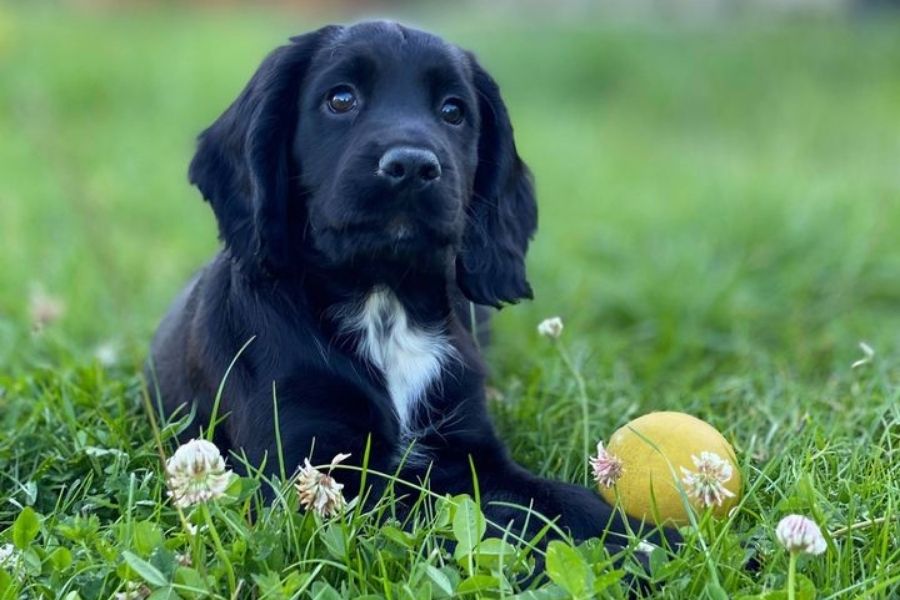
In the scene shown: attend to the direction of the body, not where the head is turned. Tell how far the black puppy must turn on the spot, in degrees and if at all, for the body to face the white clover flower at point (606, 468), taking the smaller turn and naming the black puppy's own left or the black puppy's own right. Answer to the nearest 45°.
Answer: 0° — it already faces it

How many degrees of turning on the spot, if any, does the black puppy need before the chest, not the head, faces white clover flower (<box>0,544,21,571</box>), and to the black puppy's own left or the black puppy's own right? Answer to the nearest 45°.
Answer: approximately 90° to the black puppy's own right

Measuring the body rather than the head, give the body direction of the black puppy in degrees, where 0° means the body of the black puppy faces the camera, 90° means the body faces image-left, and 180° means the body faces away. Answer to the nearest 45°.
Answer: approximately 315°

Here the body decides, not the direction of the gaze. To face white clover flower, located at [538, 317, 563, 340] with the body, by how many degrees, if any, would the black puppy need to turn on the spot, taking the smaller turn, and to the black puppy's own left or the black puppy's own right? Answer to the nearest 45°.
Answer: approximately 45° to the black puppy's own left

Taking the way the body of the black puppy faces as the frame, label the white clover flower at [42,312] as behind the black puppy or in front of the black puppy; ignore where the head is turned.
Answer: behind

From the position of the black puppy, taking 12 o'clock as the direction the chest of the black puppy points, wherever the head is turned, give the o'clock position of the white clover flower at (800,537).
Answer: The white clover flower is roughly at 12 o'clock from the black puppy.

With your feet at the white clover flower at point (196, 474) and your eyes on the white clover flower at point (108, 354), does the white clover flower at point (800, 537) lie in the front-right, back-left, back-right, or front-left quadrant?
back-right

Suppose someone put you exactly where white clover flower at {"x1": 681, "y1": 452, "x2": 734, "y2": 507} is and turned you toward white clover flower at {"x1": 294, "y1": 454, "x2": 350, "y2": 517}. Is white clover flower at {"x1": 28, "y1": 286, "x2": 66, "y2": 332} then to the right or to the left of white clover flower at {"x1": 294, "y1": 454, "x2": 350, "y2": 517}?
right

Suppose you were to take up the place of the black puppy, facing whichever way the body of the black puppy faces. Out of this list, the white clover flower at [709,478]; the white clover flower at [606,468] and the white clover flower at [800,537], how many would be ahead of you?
3

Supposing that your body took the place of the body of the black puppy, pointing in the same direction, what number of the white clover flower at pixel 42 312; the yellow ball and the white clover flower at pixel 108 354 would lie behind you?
2

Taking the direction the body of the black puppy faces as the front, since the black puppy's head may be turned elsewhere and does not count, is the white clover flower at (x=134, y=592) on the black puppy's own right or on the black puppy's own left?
on the black puppy's own right
